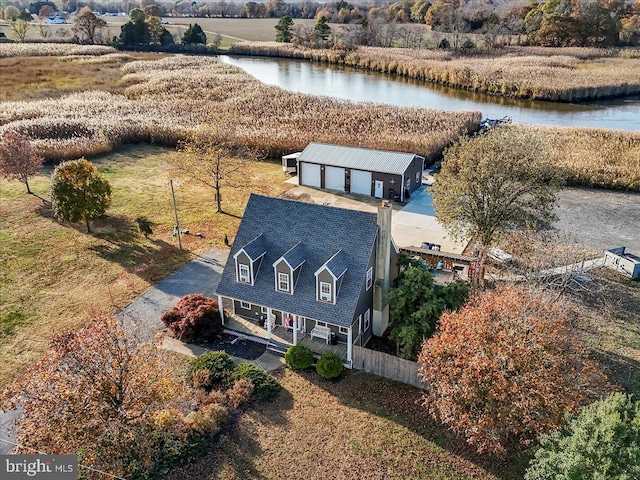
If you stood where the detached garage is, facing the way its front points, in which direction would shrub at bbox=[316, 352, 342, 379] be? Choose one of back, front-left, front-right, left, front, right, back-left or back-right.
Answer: front-left

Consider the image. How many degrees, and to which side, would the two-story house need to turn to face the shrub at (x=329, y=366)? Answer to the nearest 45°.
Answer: approximately 45° to its left

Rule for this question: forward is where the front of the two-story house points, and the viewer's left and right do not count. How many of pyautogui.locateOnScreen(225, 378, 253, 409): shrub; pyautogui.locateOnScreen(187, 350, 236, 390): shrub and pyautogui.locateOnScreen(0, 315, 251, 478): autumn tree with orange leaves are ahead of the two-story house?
3

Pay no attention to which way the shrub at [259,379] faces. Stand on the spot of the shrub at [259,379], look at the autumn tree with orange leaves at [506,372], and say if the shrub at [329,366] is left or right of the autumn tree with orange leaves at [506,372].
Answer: left

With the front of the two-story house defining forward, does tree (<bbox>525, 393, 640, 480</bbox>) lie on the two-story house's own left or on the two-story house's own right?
on the two-story house's own left

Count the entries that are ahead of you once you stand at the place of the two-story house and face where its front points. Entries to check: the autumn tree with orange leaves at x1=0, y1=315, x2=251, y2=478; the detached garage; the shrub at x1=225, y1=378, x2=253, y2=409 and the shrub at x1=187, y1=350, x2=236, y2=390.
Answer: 3

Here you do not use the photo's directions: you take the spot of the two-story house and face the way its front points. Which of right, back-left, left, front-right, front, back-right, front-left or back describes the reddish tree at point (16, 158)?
right

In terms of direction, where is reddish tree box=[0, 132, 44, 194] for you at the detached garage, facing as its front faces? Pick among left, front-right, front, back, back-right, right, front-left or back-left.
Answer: front-right

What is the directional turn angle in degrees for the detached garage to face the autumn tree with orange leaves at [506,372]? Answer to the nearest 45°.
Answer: approximately 45° to its left

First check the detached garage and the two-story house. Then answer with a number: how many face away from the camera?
0

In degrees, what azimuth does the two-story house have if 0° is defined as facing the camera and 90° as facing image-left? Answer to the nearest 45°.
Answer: approximately 45°

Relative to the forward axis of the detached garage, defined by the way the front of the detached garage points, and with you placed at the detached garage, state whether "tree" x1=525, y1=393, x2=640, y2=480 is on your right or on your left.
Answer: on your left

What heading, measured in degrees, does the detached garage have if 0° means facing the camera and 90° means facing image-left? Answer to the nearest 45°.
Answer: approximately 45°
